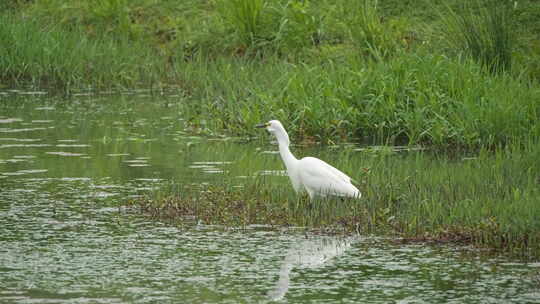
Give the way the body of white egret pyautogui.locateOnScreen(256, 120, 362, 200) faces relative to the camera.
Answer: to the viewer's left
